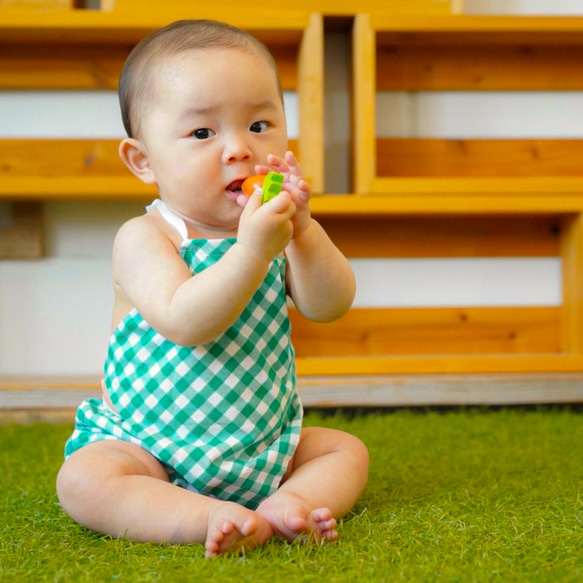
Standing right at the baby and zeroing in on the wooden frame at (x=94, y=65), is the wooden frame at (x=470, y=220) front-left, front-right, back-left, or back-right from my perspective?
front-right

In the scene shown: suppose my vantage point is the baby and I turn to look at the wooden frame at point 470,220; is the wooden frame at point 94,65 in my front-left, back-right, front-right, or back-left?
front-left

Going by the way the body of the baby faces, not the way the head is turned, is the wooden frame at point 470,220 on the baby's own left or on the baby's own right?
on the baby's own left

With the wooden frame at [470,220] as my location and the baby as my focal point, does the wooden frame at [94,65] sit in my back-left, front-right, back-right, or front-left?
front-right

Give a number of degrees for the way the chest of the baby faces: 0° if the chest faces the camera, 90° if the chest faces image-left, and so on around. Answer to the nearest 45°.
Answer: approximately 315°

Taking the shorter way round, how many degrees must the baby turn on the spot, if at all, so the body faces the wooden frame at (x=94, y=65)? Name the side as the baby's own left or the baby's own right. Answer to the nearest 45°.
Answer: approximately 135° to the baby's own left

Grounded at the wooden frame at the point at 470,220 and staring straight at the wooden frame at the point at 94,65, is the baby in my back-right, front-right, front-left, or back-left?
front-left
